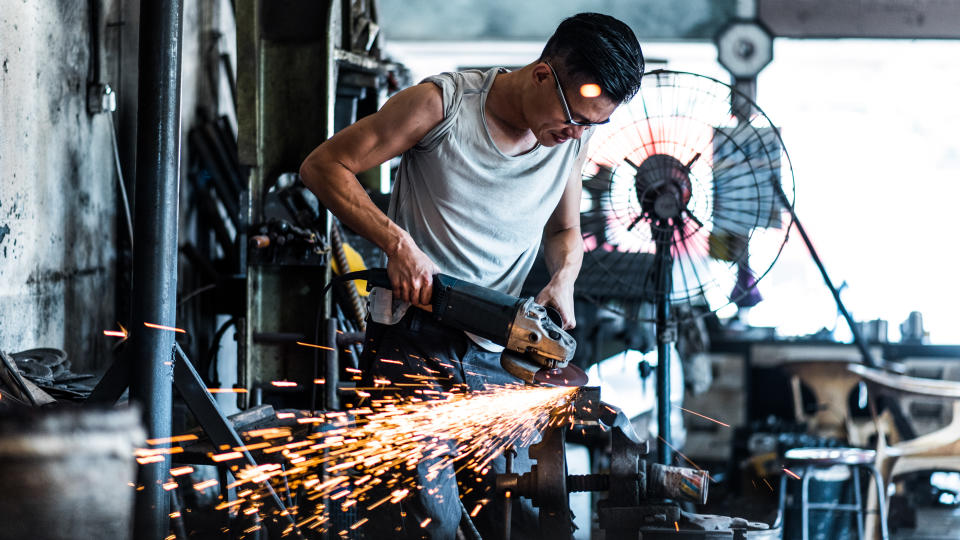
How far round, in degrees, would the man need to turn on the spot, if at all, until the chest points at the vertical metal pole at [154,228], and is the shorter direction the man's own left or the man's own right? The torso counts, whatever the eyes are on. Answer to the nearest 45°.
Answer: approximately 135° to the man's own right

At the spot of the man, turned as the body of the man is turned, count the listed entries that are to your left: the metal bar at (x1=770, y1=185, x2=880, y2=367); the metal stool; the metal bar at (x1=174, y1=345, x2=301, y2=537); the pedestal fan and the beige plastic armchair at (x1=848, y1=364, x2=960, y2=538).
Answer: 4

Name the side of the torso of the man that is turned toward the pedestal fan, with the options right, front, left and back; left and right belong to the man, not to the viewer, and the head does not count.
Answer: left

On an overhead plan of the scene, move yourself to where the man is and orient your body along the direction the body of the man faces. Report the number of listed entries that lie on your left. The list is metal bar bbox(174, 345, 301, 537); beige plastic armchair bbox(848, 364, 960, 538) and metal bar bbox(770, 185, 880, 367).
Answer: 2

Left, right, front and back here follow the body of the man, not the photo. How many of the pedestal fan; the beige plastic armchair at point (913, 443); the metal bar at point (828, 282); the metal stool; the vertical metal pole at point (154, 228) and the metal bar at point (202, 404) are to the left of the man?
4

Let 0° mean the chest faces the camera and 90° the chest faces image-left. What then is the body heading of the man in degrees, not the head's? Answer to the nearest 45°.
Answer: approximately 315°

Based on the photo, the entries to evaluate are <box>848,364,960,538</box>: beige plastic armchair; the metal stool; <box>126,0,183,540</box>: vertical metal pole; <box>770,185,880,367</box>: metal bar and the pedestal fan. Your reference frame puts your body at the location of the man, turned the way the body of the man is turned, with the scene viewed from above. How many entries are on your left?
4
